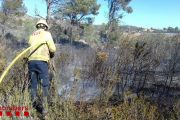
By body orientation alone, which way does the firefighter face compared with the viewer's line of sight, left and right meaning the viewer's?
facing away from the viewer and to the right of the viewer
